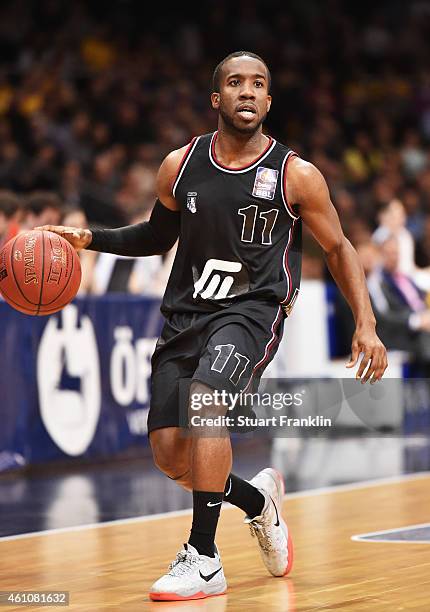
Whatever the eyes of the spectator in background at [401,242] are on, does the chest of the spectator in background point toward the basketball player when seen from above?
yes

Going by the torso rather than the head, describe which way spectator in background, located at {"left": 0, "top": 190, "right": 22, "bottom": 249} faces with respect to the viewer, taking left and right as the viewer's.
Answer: facing the viewer

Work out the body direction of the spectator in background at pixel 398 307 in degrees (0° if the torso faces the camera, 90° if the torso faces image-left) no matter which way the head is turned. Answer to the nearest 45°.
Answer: approximately 315°

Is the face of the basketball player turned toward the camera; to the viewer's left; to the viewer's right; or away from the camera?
toward the camera

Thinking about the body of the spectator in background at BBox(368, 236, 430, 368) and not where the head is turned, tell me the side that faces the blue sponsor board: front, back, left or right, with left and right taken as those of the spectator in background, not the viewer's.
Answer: right

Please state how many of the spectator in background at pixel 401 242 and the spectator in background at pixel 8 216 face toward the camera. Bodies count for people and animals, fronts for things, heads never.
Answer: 2

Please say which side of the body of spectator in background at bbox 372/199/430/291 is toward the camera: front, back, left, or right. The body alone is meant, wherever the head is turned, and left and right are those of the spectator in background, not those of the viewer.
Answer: front

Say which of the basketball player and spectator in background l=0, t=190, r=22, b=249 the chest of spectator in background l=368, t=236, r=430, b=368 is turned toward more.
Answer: the basketball player

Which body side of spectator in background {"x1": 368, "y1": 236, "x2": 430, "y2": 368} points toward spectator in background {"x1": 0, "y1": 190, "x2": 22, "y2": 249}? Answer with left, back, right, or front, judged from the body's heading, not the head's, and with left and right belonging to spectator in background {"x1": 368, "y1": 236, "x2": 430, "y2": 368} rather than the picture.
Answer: right

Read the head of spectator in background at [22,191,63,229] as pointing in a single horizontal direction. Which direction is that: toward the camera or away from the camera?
toward the camera

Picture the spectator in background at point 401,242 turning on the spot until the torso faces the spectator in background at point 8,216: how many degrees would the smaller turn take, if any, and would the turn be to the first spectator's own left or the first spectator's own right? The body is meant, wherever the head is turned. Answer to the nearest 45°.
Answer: approximately 45° to the first spectator's own right
